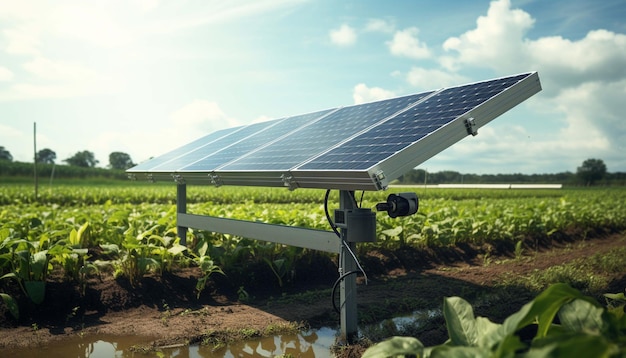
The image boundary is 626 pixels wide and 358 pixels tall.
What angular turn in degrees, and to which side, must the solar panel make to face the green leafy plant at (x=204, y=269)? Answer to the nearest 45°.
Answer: approximately 90° to its right

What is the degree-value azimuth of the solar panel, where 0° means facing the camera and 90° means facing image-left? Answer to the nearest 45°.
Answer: approximately 45°
